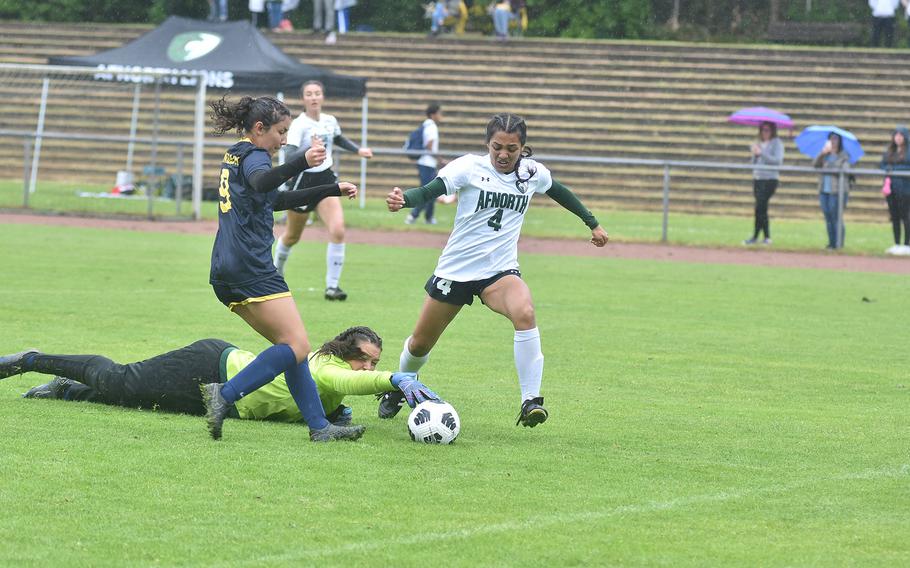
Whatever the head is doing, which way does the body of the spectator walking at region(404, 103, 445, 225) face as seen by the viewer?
to the viewer's right

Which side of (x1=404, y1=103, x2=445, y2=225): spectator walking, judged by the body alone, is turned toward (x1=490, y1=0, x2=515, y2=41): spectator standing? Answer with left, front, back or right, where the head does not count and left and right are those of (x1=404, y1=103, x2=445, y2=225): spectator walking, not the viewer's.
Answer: left

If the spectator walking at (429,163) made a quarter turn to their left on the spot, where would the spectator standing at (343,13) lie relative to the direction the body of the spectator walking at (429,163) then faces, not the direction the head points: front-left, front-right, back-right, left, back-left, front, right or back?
front

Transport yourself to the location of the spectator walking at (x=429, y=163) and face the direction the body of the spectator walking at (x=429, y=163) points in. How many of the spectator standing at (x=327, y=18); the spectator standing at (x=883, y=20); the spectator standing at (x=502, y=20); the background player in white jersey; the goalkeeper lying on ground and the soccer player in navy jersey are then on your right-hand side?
3

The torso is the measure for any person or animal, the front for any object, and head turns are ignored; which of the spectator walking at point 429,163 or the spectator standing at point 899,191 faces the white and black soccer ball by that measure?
the spectator standing at point 899,191

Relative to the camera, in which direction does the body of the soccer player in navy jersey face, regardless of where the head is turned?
to the viewer's right

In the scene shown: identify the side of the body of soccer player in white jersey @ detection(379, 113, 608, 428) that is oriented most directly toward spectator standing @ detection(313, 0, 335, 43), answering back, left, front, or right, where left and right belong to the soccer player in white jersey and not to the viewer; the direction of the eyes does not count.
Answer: back

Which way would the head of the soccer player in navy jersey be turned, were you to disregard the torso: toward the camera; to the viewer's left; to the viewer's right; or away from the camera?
to the viewer's right
